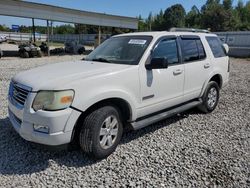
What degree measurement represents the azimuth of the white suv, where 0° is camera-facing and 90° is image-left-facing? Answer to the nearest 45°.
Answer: approximately 45°

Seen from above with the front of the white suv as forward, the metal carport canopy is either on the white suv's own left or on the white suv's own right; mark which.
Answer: on the white suv's own right
